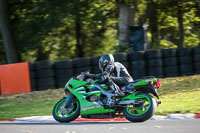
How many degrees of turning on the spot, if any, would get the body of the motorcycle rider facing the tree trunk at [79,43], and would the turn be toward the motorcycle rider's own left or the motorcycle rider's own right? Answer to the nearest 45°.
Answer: approximately 90° to the motorcycle rider's own right

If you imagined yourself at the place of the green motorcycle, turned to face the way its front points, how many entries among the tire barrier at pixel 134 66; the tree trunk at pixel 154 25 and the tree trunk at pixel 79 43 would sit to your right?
3

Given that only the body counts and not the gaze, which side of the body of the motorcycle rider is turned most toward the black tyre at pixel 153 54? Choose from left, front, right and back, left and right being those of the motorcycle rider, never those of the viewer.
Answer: right

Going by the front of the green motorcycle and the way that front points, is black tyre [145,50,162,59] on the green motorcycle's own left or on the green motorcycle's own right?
on the green motorcycle's own right

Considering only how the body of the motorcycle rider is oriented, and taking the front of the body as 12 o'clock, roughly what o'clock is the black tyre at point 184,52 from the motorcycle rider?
The black tyre is roughly at 4 o'clock from the motorcycle rider.

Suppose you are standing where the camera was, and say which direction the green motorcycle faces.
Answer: facing to the left of the viewer

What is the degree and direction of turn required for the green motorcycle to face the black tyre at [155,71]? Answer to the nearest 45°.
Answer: approximately 90° to its right

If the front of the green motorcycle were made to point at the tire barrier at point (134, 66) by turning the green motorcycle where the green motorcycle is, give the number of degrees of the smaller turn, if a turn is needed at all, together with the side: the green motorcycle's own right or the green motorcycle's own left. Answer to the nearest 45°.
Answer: approximately 90° to the green motorcycle's own right

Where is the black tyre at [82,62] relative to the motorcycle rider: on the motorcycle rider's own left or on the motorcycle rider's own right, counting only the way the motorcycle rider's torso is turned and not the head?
on the motorcycle rider's own right

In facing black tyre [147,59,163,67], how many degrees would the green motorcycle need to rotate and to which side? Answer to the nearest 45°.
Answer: approximately 90° to its right

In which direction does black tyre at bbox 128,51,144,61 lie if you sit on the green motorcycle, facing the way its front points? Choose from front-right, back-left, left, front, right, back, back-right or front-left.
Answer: right

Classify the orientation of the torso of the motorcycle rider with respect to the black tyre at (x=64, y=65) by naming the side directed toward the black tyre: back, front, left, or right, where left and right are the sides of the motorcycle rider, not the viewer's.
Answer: right

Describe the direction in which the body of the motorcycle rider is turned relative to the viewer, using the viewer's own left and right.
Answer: facing to the left of the viewer

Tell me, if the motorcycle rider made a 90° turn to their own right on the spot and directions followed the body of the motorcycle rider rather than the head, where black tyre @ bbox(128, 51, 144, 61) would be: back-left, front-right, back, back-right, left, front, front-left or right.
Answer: front
